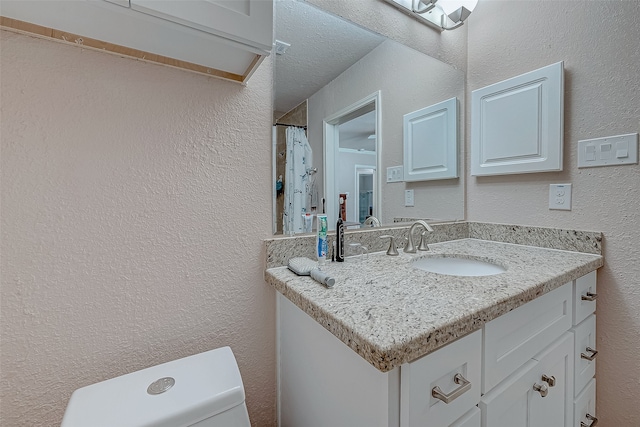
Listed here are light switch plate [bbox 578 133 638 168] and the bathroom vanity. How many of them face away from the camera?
0

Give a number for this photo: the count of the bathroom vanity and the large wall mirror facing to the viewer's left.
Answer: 0

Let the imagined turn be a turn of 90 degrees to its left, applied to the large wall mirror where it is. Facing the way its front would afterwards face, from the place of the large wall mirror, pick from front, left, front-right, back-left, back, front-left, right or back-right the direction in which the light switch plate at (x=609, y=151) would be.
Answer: front-right

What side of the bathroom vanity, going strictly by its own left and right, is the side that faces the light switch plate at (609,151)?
left

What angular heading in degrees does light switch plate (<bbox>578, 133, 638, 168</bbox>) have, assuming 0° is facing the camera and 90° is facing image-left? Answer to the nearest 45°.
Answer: approximately 45°

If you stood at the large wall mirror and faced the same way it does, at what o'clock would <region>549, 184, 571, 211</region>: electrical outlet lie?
The electrical outlet is roughly at 10 o'clock from the large wall mirror.
